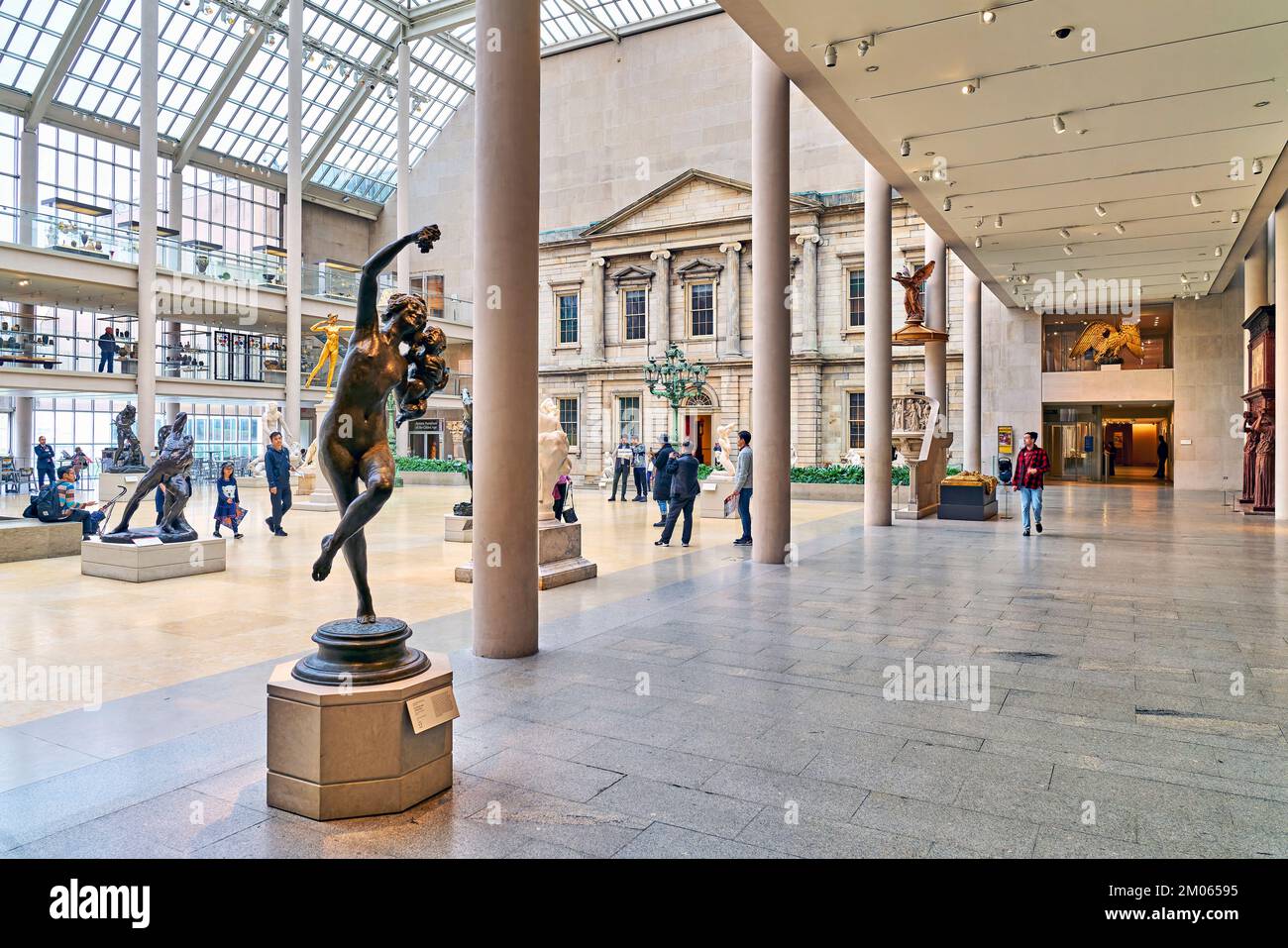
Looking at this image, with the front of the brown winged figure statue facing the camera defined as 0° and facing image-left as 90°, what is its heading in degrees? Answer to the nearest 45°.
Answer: approximately 45°

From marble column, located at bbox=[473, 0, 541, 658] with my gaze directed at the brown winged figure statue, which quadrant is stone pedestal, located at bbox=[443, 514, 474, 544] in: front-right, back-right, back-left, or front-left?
front-left

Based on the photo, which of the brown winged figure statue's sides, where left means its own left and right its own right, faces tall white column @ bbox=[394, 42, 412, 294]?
front

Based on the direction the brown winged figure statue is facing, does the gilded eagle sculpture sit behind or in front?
behind

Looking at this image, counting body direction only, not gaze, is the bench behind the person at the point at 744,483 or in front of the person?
in front

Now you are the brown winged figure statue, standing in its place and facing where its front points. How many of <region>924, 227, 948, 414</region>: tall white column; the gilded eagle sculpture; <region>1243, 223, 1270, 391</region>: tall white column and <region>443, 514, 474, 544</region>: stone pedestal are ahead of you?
1

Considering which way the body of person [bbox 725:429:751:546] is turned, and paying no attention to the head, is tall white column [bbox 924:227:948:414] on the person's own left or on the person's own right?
on the person's own right

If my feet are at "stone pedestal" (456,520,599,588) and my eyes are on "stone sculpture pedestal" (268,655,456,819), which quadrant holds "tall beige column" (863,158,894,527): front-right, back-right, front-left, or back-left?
back-left

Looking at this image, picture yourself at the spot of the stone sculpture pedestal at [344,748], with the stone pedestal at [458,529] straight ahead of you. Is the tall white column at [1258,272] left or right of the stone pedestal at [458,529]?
right

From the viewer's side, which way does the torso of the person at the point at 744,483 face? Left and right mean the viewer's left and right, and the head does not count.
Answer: facing to the left of the viewer

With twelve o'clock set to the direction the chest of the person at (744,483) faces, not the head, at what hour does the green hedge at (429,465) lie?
The green hedge is roughly at 2 o'clock from the person.

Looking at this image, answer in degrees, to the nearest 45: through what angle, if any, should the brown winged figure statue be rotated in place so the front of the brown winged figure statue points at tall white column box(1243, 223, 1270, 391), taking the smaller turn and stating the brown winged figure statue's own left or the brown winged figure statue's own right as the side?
approximately 180°

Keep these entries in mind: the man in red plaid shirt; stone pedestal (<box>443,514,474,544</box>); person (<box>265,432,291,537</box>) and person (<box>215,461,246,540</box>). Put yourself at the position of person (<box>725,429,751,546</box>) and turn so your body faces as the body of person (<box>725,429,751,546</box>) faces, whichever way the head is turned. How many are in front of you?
3

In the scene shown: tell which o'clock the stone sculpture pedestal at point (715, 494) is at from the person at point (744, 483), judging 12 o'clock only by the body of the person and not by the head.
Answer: The stone sculpture pedestal is roughly at 3 o'clock from the person.

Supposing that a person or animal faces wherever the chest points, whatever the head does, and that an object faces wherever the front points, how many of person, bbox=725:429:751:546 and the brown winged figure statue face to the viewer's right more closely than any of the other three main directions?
0
